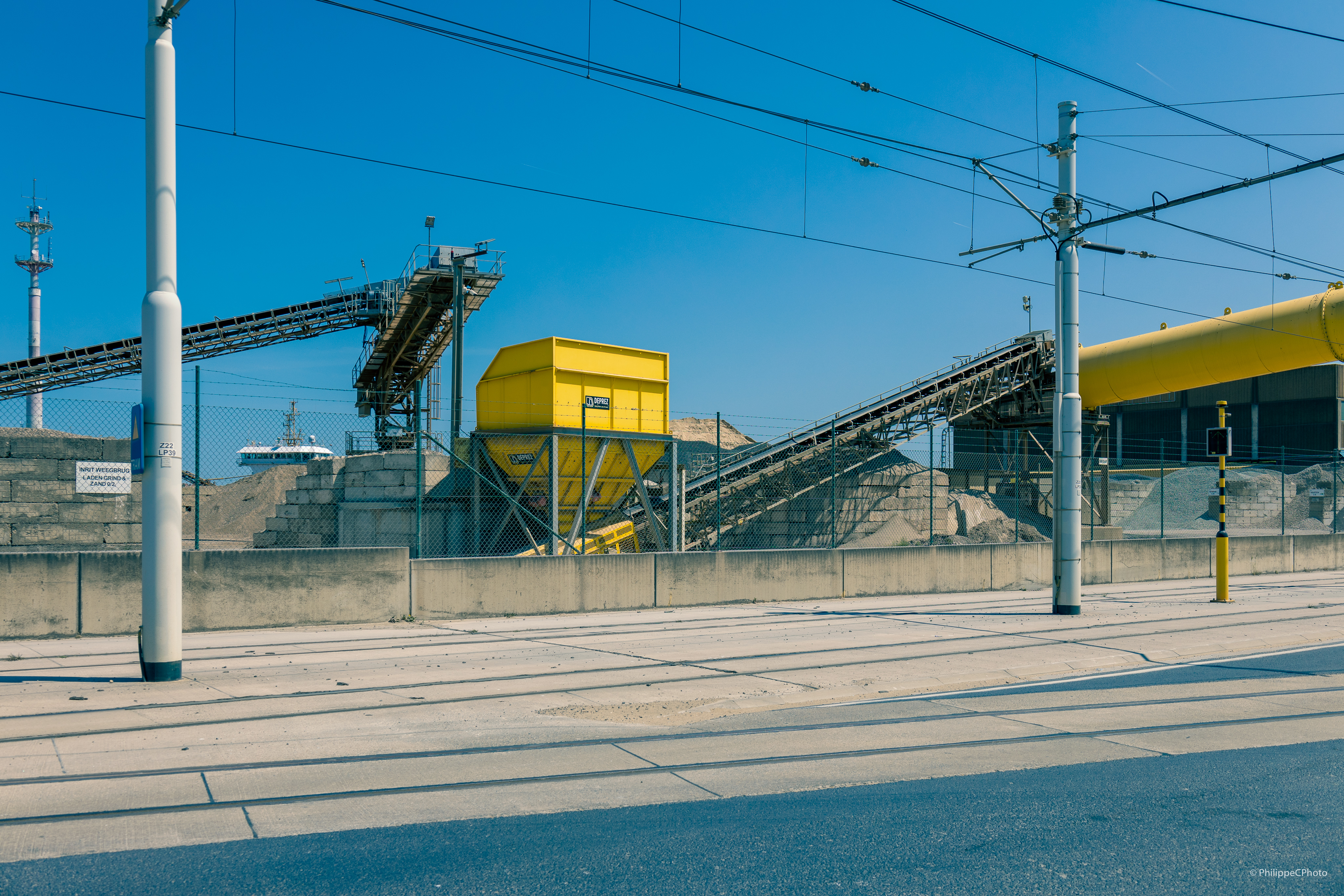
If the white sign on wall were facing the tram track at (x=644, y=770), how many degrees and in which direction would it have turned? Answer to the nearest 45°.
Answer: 0° — it already faces it

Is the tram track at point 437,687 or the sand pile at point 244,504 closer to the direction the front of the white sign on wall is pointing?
the tram track

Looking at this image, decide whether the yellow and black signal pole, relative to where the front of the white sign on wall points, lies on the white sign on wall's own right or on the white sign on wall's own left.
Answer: on the white sign on wall's own left

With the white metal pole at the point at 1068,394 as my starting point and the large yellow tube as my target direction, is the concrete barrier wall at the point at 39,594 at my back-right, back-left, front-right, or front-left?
back-left

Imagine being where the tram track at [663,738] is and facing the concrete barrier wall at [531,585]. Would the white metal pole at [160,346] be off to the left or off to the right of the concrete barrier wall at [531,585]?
left

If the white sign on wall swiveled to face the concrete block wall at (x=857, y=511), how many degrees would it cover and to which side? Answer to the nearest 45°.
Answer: approximately 135° to its left

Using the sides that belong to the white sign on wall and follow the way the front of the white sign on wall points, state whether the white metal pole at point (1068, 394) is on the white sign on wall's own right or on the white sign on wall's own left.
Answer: on the white sign on wall's own left

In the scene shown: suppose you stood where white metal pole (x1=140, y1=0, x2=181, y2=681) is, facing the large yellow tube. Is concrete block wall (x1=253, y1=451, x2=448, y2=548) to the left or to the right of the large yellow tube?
left

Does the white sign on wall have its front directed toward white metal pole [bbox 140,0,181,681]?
yes

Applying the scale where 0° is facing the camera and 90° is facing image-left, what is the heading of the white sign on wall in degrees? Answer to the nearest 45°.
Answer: approximately 0°
